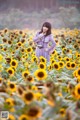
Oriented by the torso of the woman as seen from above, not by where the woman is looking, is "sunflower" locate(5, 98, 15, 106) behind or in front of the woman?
in front

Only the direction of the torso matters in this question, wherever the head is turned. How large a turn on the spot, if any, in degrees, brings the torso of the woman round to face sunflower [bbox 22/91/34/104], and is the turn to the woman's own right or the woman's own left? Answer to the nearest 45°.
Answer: approximately 45° to the woman's own left

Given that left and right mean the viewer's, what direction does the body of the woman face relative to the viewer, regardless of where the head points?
facing the viewer and to the left of the viewer

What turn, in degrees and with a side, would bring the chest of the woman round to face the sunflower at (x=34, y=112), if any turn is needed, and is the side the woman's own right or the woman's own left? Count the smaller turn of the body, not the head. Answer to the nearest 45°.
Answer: approximately 45° to the woman's own left

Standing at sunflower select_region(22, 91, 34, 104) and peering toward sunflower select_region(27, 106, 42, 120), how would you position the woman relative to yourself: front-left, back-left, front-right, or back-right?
back-left

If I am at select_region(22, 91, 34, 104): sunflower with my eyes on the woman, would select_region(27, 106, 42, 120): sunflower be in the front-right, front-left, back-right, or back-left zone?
back-right
